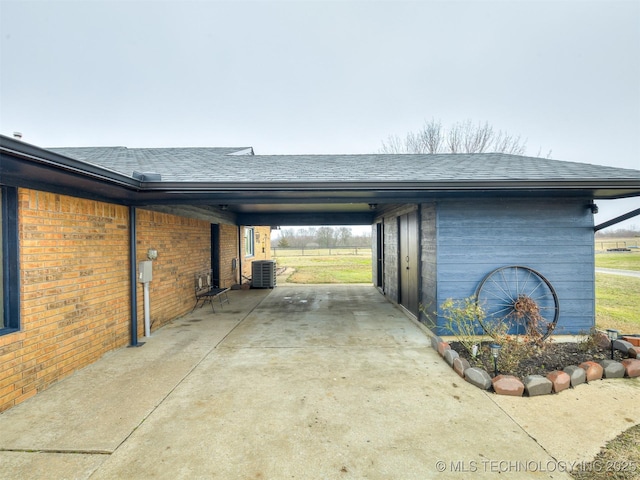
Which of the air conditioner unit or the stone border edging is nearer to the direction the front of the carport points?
the stone border edging

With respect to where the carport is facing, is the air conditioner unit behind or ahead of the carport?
behind

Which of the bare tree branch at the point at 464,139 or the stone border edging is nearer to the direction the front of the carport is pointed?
the stone border edging

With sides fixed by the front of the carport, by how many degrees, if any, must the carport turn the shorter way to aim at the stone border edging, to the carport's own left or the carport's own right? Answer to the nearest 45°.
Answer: approximately 90° to the carport's own left

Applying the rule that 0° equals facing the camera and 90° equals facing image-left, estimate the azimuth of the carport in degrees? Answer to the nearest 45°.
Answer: approximately 0°

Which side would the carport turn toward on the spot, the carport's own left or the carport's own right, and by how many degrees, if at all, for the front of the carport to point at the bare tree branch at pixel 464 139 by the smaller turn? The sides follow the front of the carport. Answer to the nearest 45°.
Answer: approximately 135° to the carport's own left
